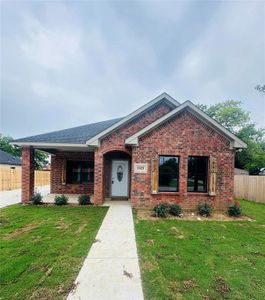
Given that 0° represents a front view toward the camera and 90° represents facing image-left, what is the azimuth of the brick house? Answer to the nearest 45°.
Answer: approximately 0°

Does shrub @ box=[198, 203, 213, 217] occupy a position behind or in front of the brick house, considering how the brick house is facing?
in front

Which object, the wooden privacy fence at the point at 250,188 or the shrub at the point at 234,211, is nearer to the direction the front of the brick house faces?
the shrub

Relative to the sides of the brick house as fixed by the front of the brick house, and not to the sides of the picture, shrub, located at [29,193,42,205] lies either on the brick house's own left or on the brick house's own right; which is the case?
on the brick house's own right

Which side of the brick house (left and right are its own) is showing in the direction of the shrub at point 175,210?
front

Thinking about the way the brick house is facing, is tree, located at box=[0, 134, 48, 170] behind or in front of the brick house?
behind

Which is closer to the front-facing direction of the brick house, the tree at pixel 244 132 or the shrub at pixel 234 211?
the shrub
